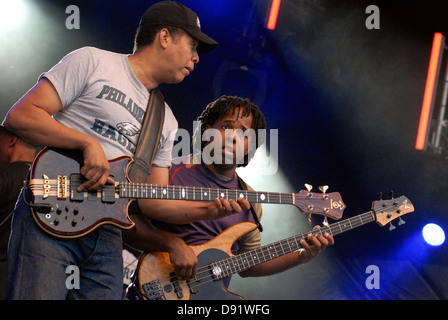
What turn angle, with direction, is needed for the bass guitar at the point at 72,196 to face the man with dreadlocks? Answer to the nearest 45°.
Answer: approximately 135° to its left

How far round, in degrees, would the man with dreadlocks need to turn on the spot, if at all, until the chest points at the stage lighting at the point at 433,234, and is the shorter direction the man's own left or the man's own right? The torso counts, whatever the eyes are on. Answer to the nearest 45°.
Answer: approximately 90° to the man's own left

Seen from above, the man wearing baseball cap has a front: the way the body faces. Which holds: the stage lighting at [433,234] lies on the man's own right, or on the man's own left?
on the man's own left

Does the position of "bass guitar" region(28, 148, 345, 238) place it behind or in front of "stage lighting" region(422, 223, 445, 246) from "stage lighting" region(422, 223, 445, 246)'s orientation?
in front

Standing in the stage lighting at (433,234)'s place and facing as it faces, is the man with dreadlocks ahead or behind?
ahead

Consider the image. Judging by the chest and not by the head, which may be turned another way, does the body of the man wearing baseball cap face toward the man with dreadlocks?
no

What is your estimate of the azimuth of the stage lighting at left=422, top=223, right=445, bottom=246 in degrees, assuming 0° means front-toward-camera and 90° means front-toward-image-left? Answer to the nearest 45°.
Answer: approximately 0°

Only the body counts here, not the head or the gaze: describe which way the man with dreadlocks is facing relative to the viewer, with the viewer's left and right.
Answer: facing the viewer and to the right of the viewer

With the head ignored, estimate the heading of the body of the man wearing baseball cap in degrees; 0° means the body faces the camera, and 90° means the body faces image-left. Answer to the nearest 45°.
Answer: approximately 315°

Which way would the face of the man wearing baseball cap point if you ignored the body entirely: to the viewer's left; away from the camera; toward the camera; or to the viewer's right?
to the viewer's right

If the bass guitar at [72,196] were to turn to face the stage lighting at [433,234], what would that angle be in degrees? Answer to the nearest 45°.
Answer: approximately 135° to its left

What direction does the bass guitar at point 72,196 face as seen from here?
toward the camera
